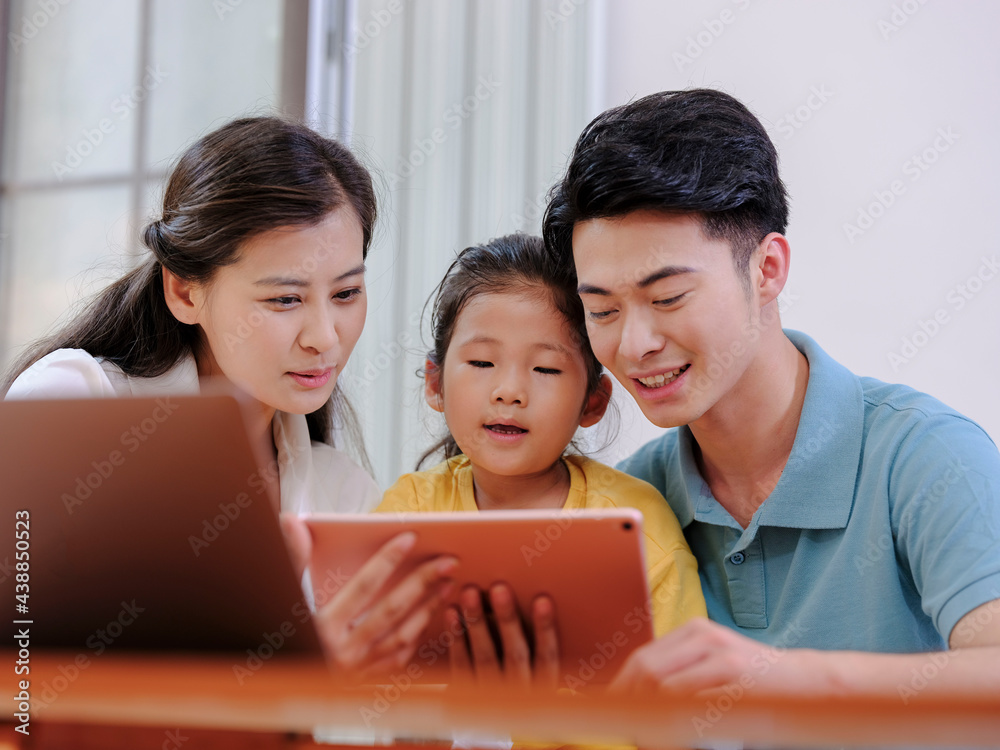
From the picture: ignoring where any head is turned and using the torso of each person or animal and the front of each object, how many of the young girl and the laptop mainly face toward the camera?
1

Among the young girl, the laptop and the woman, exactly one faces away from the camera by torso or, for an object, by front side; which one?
the laptop

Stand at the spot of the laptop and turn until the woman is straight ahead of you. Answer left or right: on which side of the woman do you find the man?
right

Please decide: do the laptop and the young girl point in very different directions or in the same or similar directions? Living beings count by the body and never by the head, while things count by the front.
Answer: very different directions

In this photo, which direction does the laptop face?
away from the camera

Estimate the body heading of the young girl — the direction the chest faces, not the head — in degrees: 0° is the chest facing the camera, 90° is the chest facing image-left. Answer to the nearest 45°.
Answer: approximately 0°

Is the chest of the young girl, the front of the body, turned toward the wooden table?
yes

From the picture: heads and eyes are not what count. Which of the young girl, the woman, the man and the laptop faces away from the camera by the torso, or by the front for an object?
the laptop

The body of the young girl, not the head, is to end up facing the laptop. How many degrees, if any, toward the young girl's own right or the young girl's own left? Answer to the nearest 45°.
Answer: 0° — they already face it
